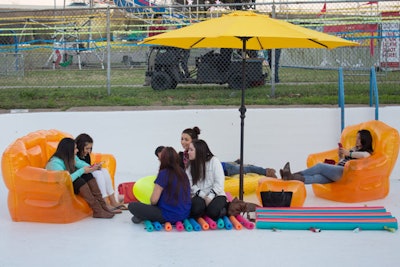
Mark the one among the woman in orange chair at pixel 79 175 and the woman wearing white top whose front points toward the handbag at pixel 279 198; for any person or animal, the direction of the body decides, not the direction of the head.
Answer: the woman in orange chair

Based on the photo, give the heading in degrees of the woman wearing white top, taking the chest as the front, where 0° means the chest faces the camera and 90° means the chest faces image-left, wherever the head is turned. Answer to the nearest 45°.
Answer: approximately 45°

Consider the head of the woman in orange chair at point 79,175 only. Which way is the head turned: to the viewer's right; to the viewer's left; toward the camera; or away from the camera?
to the viewer's right

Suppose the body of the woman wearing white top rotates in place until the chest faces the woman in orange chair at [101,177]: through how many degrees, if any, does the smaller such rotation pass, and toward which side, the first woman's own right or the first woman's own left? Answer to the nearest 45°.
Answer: approximately 90° to the first woman's own right

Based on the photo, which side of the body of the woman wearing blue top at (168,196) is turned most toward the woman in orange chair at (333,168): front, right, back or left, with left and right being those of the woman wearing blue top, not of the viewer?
right

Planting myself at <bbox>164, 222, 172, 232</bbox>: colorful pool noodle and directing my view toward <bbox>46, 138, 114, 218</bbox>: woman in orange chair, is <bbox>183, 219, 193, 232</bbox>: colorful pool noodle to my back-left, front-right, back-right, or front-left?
back-right

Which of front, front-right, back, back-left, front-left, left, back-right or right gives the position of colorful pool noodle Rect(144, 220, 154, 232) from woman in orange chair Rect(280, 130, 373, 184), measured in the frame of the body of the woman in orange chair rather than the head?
front-left

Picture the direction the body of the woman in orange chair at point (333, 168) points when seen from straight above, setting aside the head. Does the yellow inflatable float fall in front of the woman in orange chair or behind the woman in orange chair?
in front

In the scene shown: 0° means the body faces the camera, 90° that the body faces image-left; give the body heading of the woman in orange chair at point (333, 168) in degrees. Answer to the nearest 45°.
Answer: approximately 90°

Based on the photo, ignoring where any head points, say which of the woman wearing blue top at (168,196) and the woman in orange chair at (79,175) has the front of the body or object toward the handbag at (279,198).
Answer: the woman in orange chair

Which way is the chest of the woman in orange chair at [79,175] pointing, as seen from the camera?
to the viewer's right
